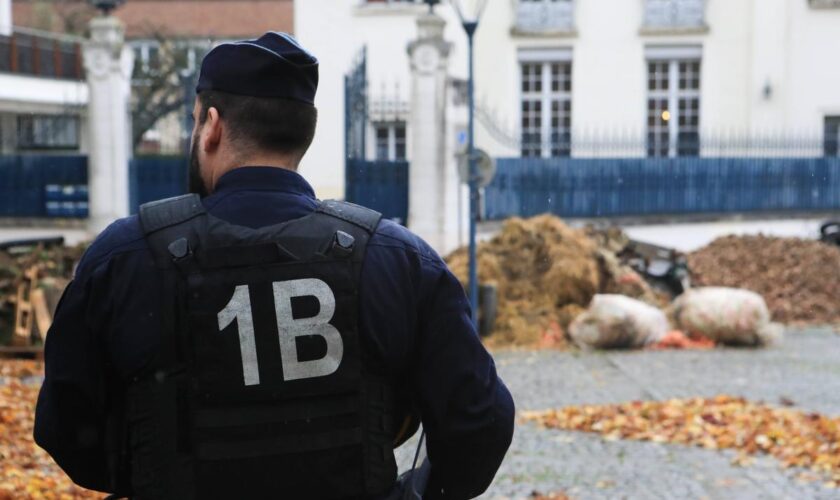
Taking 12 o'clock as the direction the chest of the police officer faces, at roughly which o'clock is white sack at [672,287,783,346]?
The white sack is roughly at 1 o'clock from the police officer.

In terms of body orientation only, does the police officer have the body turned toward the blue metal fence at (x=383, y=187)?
yes

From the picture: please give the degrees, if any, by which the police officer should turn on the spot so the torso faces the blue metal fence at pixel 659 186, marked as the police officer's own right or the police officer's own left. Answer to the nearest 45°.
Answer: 0° — they already face it

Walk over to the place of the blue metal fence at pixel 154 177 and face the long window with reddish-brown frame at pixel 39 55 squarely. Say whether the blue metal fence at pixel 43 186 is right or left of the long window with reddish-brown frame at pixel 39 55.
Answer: left

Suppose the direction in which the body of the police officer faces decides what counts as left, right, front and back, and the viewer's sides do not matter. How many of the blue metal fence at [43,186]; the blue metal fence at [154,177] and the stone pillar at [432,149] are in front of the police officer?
3

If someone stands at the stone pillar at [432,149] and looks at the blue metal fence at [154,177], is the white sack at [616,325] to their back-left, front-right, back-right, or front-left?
back-left

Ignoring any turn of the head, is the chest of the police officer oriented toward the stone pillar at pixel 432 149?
yes

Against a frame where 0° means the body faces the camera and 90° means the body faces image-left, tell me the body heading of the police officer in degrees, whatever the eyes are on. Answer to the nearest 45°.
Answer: approximately 180°

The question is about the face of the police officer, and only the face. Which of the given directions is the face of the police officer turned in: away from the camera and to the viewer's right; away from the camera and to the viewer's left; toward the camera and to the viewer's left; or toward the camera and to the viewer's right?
away from the camera and to the viewer's left

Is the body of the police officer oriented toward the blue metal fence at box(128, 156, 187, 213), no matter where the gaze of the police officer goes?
yes

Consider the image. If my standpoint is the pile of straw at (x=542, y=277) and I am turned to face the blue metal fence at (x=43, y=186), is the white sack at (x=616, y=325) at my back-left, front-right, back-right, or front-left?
back-left

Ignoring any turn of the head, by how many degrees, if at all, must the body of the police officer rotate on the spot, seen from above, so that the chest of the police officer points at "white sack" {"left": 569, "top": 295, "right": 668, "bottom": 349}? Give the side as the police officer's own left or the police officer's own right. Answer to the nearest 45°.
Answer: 0° — they already face it
